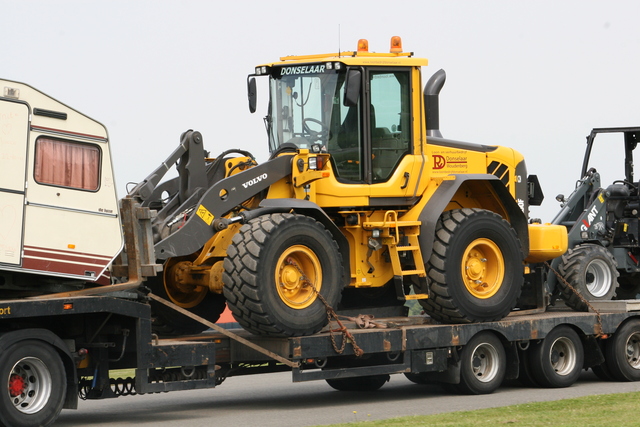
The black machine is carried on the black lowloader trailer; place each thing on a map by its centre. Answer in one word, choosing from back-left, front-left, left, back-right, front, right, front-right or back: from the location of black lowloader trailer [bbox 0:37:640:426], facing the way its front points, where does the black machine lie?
back

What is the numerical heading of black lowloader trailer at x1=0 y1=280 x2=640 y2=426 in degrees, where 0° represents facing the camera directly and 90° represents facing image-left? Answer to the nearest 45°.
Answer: approximately 45°
